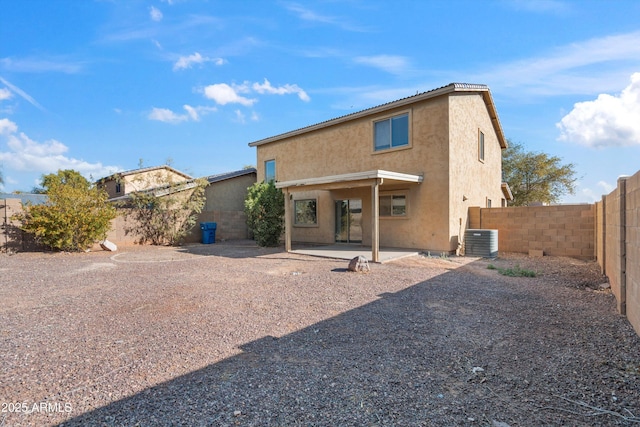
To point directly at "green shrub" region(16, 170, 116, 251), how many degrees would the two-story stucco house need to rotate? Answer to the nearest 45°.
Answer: approximately 135° to its left

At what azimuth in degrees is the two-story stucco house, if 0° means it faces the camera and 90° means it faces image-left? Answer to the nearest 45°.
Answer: approximately 225°

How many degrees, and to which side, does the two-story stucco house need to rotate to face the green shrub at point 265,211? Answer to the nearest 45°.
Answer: approximately 135° to its left

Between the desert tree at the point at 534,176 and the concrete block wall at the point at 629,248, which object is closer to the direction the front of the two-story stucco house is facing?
the desert tree

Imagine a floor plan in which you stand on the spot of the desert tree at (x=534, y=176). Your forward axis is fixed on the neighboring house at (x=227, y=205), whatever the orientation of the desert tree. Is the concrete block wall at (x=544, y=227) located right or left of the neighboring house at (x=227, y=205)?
left

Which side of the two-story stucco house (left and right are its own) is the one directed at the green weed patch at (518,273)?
right

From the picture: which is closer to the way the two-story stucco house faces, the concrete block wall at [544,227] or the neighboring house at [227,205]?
the concrete block wall

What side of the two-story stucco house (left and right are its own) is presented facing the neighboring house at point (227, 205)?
left
